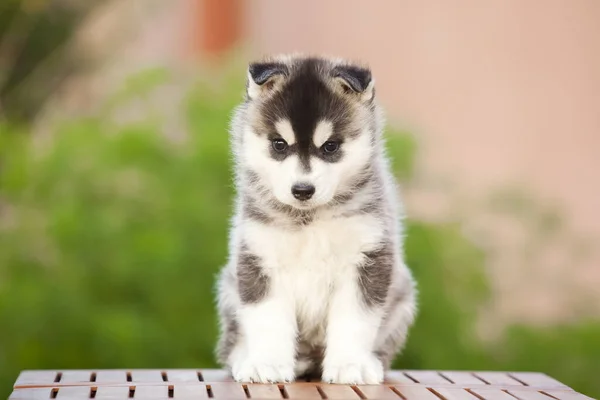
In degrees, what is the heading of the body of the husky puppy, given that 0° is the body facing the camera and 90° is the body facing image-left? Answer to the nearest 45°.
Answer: approximately 0°
